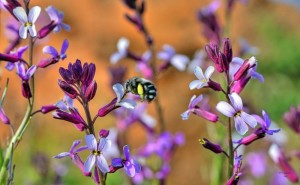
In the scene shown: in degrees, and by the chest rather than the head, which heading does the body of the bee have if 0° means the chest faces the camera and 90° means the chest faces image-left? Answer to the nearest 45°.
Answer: approximately 90°

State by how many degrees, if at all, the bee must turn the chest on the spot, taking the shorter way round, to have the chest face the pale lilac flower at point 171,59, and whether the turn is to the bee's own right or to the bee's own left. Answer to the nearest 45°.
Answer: approximately 90° to the bee's own right

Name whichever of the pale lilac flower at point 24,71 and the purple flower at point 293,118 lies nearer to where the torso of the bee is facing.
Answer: the pale lilac flower

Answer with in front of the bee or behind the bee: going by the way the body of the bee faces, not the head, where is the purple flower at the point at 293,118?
behind
